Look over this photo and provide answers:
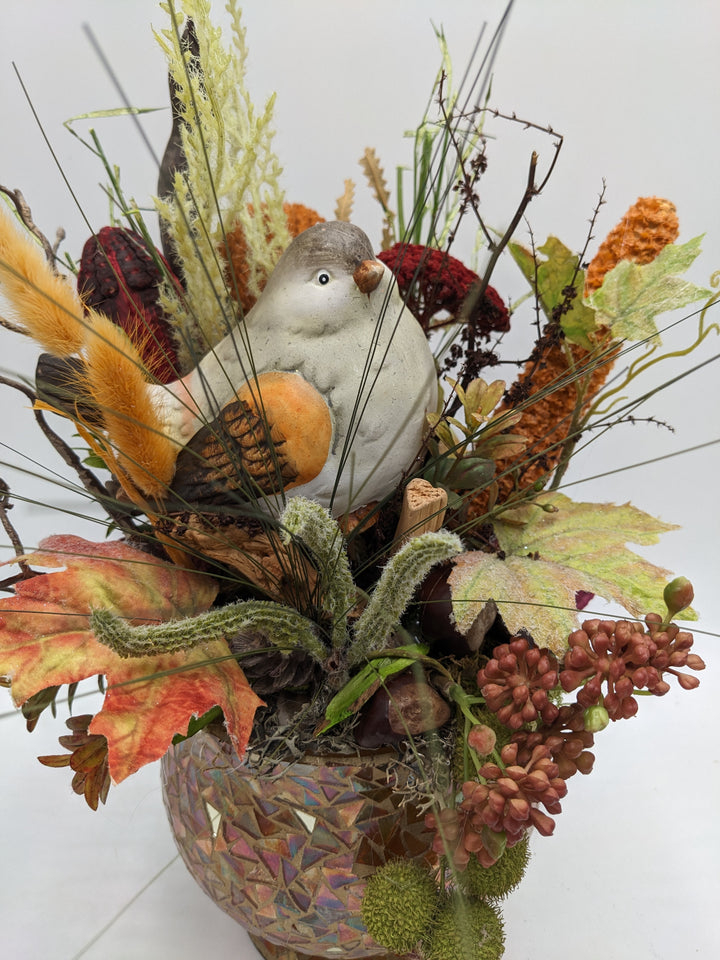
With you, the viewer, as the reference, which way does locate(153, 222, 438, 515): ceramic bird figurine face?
facing the viewer and to the right of the viewer

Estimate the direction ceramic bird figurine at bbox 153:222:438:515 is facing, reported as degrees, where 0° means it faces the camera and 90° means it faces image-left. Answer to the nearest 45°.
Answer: approximately 315°
